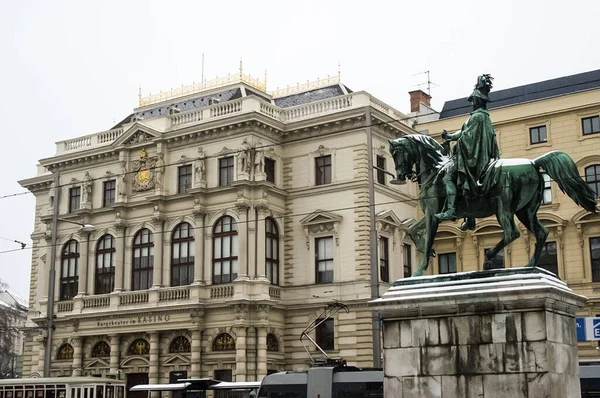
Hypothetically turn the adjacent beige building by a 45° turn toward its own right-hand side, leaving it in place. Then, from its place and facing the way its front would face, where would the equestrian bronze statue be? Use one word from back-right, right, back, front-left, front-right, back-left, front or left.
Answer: left

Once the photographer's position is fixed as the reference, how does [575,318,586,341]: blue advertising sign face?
facing the viewer

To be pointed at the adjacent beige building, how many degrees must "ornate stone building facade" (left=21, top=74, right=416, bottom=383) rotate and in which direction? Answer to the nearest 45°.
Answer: approximately 135° to its left

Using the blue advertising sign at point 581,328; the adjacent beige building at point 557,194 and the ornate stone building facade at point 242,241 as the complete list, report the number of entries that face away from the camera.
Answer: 0

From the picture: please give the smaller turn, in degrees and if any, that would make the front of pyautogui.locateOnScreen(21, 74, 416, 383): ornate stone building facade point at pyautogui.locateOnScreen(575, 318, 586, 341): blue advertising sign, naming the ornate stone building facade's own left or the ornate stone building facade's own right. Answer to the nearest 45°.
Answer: approximately 90° to the ornate stone building facade's own left

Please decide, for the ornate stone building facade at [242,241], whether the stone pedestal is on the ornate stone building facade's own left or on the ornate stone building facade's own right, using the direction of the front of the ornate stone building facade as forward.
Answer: on the ornate stone building facade's own left

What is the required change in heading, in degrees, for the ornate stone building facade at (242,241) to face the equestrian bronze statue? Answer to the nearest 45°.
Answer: approximately 45° to its left

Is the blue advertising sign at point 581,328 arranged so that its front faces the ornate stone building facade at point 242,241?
no

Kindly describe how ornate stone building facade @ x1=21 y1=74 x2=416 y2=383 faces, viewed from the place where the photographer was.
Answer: facing the viewer and to the left of the viewer

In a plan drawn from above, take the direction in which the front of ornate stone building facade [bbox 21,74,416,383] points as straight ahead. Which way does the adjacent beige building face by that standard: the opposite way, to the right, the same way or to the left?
the same way

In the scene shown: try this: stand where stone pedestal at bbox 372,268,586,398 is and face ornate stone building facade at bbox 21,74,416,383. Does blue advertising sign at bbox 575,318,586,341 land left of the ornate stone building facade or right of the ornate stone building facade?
right

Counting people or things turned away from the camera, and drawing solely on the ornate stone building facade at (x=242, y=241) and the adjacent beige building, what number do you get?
0

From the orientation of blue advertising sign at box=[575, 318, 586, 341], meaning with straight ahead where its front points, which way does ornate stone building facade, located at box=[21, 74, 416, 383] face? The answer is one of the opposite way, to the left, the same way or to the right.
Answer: the same way

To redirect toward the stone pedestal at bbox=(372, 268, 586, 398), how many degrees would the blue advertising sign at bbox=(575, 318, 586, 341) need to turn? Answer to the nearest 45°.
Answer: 0° — it already faces it
